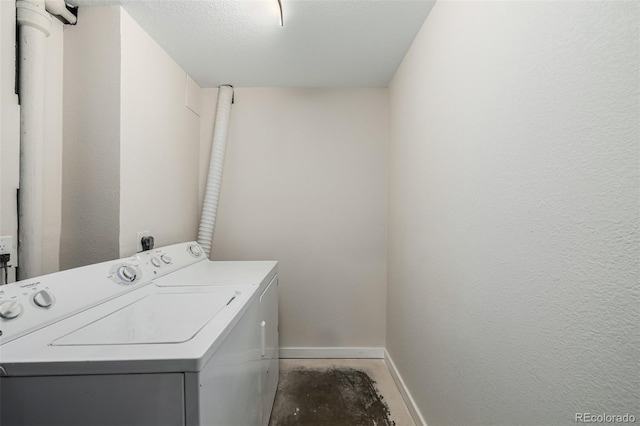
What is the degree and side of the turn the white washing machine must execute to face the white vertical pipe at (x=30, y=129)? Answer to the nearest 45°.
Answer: approximately 180°

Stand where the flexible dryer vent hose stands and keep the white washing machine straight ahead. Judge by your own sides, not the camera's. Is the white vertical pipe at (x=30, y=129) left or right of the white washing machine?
right

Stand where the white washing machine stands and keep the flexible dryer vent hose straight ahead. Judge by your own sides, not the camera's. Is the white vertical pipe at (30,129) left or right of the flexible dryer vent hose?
left

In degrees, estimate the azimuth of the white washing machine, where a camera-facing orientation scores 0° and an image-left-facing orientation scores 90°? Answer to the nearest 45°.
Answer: approximately 315°

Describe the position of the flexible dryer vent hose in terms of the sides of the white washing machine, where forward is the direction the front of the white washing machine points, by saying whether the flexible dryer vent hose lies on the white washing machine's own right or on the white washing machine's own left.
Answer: on the white washing machine's own left
